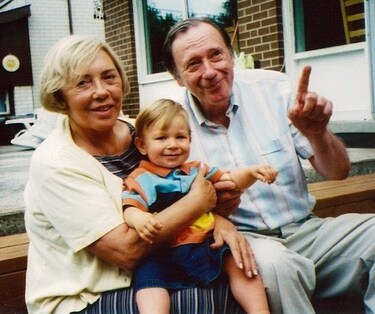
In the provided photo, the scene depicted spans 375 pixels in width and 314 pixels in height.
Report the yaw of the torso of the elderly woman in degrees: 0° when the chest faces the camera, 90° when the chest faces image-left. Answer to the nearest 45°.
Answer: approximately 315°

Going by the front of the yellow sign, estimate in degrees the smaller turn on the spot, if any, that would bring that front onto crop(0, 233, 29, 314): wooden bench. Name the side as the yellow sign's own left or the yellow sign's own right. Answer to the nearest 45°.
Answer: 0° — it already faces it

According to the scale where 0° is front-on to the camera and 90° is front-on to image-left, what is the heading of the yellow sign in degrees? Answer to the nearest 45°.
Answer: approximately 0°

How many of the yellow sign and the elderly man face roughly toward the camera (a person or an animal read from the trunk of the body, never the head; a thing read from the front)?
2

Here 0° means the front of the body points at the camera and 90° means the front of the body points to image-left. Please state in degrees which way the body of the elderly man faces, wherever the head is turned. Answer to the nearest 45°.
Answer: approximately 0°

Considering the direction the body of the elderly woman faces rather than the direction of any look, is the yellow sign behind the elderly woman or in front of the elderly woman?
behind

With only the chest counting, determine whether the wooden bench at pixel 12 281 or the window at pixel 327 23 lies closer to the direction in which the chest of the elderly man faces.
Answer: the wooden bench

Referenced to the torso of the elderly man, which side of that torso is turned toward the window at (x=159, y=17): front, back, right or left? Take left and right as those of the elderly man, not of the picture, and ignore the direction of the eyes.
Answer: back

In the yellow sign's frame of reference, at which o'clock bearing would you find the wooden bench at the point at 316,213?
The wooden bench is roughly at 12 o'clock from the yellow sign.
